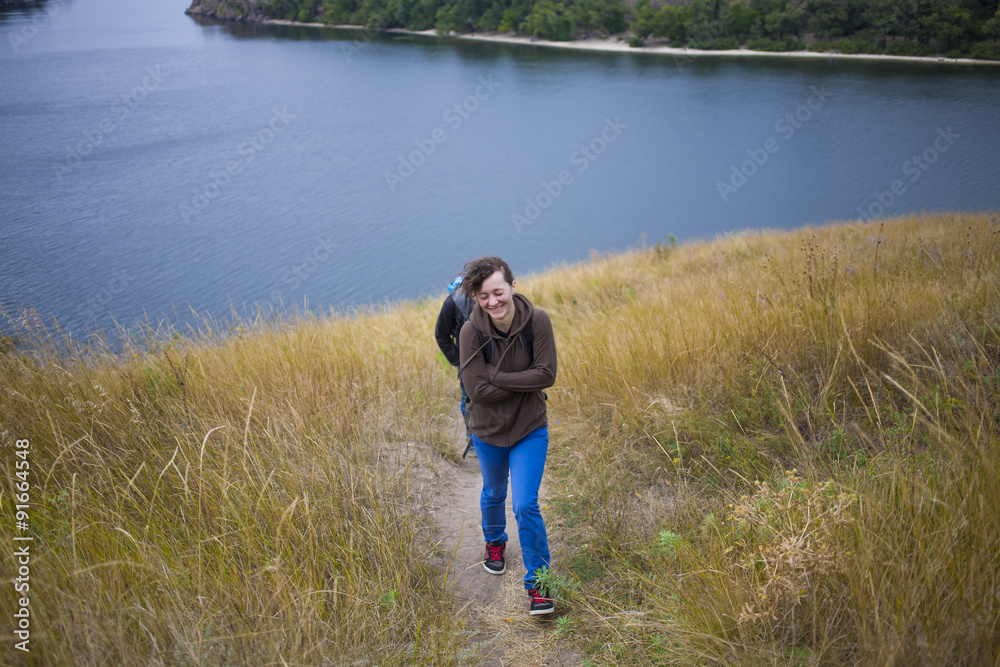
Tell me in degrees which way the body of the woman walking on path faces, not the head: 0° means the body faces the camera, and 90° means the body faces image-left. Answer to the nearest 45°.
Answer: approximately 0°
